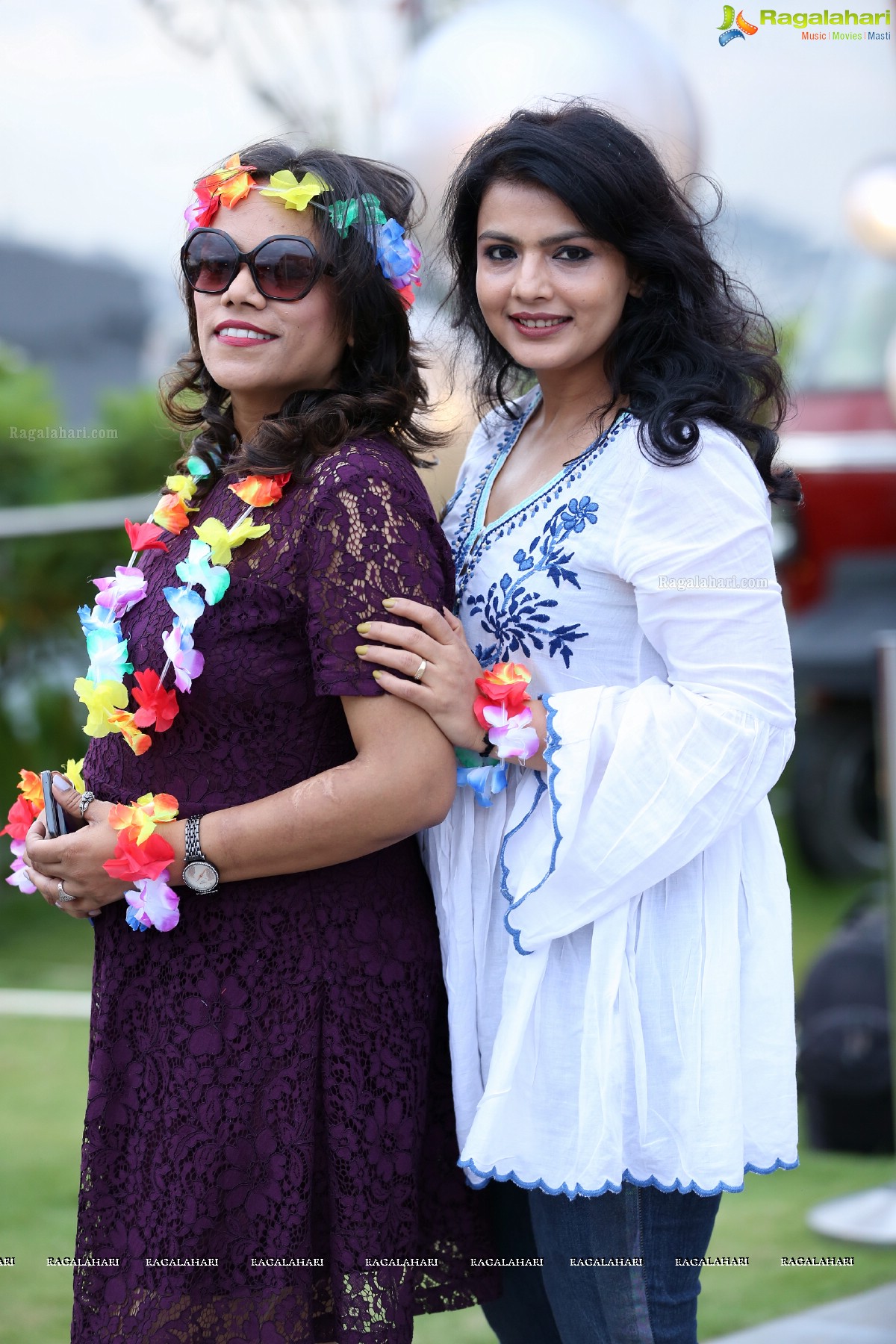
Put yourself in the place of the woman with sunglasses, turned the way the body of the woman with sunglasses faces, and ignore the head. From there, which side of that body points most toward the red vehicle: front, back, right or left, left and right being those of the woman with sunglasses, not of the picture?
back

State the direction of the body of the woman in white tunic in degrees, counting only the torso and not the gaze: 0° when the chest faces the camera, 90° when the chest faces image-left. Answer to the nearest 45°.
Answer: approximately 45°

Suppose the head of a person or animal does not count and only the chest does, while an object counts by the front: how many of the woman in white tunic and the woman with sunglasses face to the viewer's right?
0
